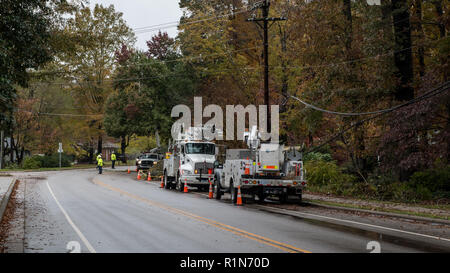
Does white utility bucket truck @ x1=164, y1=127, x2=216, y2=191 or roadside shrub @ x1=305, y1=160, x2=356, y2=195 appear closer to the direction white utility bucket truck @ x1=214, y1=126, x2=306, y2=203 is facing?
the white utility bucket truck

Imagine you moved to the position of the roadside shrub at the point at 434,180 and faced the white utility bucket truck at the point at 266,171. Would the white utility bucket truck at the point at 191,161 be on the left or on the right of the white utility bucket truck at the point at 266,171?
right

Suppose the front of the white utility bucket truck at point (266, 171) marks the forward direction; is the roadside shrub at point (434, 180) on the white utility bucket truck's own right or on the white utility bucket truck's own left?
on the white utility bucket truck's own right

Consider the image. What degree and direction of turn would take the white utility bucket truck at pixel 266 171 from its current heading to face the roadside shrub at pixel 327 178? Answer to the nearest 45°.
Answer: approximately 90° to its right

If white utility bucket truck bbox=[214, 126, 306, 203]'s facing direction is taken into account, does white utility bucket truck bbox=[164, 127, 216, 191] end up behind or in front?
in front

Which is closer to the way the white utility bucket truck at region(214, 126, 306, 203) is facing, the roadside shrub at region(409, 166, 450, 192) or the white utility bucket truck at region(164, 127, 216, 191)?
the white utility bucket truck

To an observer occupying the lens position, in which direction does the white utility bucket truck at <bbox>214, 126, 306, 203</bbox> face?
facing away from the viewer and to the left of the viewer
